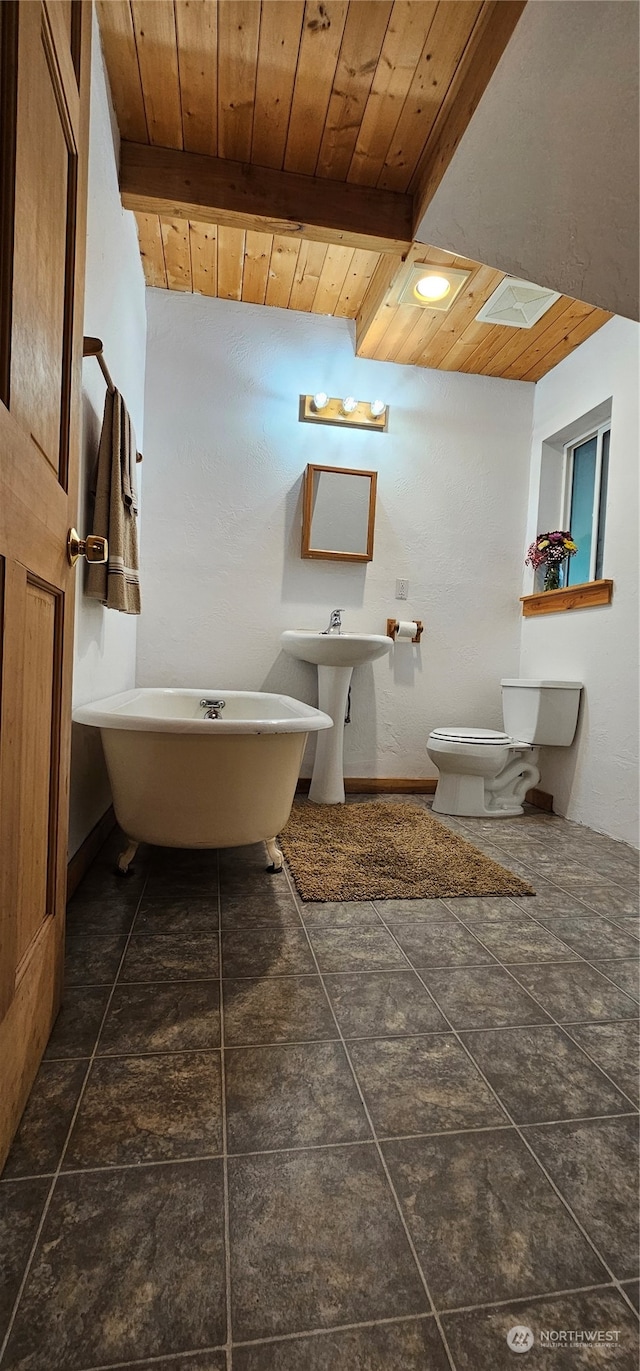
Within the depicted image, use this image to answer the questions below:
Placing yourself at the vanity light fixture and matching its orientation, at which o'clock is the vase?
The vase is roughly at 9 o'clock from the vanity light fixture.

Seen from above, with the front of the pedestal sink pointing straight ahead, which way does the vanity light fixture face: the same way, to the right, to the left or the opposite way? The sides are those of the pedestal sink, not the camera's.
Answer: the same way

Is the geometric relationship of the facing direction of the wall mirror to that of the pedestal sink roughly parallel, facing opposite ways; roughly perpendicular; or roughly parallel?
roughly parallel

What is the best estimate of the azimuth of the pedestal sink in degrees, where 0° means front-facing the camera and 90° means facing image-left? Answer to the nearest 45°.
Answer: approximately 0°

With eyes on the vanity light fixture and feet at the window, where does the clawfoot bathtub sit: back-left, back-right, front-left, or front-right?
front-left

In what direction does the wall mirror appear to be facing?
toward the camera

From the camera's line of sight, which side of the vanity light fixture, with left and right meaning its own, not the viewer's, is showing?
front

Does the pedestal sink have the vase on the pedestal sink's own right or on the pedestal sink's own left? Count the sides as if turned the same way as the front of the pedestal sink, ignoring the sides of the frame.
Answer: on the pedestal sink's own left

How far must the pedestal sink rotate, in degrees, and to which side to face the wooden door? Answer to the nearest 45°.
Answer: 0° — it already faces it

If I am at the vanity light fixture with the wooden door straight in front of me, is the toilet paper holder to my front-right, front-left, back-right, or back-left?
back-left

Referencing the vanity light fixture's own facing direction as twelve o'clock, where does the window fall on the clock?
The window is roughly at 9 o'clock from the vanity light fixture.
